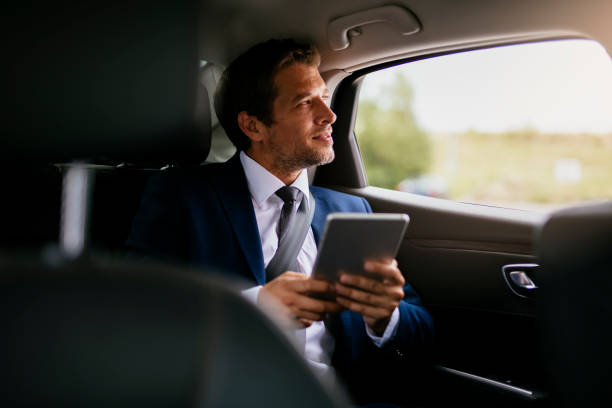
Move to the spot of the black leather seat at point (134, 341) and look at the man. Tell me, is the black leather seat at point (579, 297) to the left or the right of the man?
right

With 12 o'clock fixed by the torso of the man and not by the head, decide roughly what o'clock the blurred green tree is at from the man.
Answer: The blurred green tree is roughly at 8 o'clock from the man.

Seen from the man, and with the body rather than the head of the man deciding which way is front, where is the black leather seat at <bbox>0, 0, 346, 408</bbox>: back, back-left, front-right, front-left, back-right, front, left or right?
front-right

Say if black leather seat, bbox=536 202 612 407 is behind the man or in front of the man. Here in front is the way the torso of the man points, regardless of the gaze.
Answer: in front

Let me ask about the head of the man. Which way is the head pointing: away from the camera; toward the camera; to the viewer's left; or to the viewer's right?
to the viewer's right

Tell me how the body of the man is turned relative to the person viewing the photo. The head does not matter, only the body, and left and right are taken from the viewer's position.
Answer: facing the viewer and to the right of the viewer

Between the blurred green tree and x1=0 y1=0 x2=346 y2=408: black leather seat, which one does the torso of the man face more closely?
the black leather seat

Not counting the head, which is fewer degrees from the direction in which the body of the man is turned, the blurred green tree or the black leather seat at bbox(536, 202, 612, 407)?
the black leather seat
